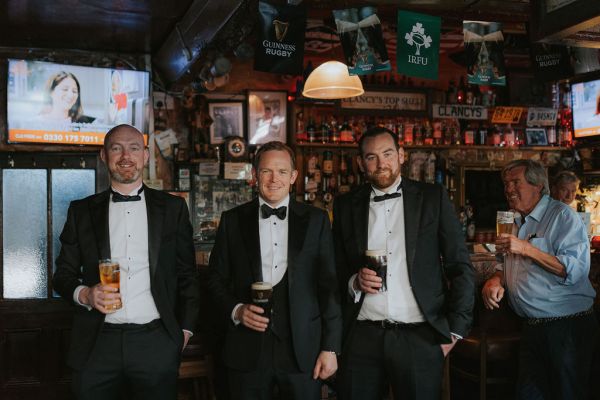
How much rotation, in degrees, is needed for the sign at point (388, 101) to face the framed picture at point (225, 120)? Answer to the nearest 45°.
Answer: approximately 90° to its right

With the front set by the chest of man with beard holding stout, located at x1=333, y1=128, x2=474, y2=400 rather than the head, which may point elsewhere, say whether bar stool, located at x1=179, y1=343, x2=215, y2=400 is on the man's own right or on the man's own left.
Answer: on the man's own right

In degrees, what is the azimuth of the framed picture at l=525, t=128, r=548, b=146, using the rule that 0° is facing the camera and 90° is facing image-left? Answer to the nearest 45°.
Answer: approximately 0°

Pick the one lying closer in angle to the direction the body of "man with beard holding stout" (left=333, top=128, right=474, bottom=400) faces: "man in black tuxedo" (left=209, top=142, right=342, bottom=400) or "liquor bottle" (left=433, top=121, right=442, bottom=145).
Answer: the man in black tuxedo

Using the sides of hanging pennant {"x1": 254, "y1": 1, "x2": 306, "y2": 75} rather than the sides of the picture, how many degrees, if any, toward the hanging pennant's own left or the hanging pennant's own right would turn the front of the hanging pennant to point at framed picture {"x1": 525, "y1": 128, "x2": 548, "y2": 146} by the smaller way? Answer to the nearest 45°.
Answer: approximately 135° to the hanging pennant's own left

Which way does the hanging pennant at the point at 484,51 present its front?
toward the camera

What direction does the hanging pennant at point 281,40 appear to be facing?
toward the camera

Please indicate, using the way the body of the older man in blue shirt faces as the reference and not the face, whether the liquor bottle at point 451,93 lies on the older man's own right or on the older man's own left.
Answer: on the older man's own right

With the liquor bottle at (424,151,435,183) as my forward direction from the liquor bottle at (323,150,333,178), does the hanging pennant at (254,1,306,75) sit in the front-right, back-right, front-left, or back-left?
back-right

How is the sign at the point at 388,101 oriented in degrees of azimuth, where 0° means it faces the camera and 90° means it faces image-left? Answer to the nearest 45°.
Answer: approximately 0°

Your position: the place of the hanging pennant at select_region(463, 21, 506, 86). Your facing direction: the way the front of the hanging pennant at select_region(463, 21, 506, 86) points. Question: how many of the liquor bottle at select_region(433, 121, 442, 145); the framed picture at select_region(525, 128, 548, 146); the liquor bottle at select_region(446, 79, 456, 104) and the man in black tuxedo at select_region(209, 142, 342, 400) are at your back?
3

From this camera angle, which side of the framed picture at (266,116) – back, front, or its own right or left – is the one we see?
front
